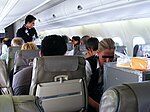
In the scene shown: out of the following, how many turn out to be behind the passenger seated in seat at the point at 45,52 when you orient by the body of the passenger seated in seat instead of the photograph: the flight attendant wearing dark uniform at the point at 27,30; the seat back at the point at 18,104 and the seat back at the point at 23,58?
1

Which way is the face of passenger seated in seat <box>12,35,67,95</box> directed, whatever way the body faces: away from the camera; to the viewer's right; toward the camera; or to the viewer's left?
away from the camera

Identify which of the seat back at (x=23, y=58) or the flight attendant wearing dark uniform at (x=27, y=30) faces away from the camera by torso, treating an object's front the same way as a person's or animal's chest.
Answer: the seat back

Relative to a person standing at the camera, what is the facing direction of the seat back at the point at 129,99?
facing away from the viewer and to the left of the viewer

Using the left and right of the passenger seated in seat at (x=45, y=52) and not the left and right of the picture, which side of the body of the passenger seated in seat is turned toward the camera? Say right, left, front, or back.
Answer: back

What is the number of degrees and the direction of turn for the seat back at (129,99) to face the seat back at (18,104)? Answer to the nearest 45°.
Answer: approximately 45° to its left

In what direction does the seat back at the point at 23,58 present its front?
away from the camera

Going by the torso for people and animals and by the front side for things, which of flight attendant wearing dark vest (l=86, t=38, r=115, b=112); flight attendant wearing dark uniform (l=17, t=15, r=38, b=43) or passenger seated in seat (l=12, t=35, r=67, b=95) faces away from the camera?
the passenger seated in seat
